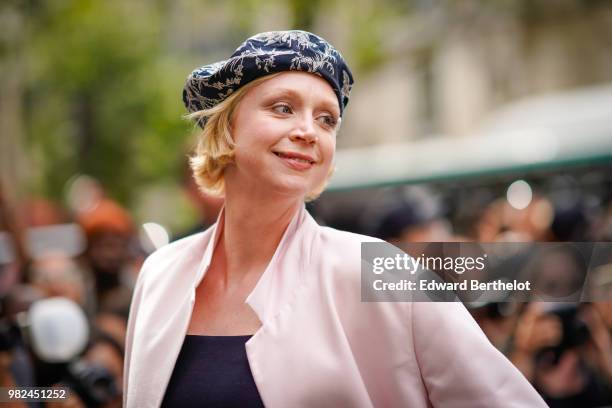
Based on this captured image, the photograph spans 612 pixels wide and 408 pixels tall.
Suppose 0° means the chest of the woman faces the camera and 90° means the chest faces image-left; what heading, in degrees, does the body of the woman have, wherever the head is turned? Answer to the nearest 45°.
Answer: approximately 45°
